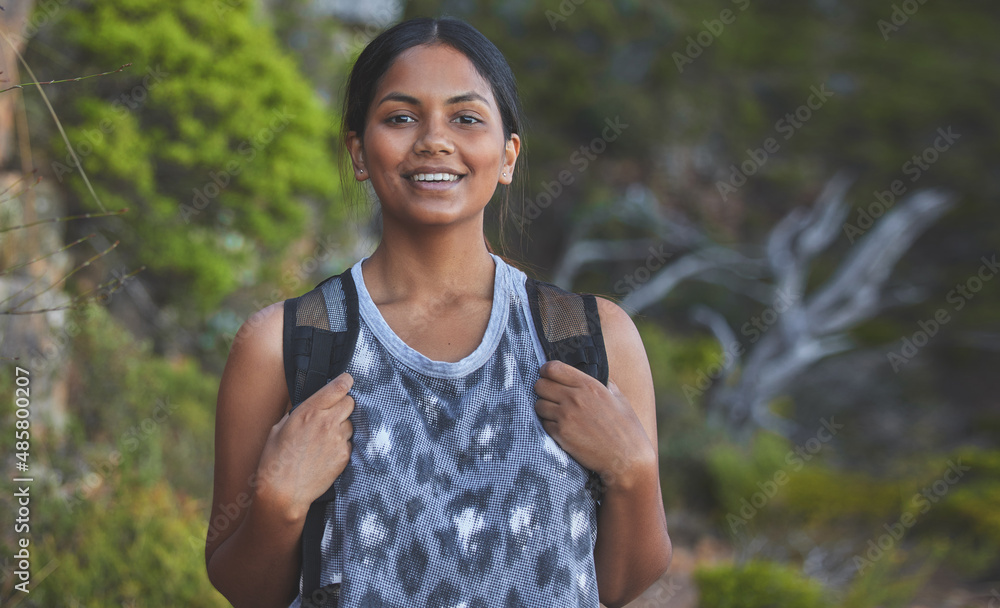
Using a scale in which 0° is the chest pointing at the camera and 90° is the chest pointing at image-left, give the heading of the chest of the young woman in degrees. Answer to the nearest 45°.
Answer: approximately 0°
